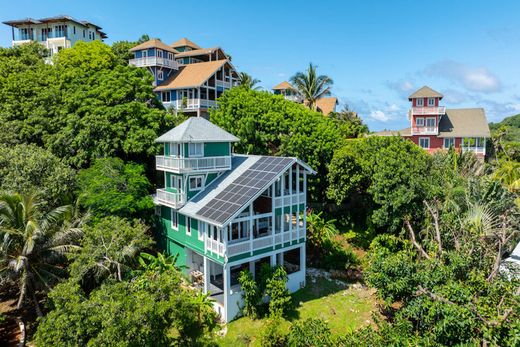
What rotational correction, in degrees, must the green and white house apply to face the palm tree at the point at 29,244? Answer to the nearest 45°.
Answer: approximately 135° to its right

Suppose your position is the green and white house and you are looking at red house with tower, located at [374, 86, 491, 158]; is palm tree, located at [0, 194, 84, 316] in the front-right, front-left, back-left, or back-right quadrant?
back-left

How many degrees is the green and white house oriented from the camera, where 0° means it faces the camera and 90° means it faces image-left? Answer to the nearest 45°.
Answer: approximately 315°
